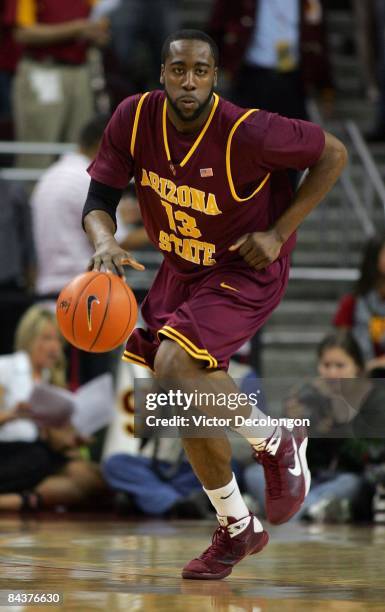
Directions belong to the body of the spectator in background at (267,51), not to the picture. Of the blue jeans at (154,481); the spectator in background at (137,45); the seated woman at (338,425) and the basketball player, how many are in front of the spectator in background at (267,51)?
3

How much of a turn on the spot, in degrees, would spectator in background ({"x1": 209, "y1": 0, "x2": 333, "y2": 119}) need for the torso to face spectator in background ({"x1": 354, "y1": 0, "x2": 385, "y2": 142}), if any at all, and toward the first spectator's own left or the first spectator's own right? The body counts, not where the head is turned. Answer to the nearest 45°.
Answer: approximately 135° to the first spectator's own left

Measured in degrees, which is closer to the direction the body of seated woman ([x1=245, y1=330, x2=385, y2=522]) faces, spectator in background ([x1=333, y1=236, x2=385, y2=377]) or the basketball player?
the basketball player

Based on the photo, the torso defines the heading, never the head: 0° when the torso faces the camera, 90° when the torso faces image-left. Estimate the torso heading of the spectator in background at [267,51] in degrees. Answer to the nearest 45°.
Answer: approximately 0°

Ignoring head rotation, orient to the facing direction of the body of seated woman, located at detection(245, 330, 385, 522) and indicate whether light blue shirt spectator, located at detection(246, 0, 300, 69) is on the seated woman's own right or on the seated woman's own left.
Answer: on the seated woman's own right

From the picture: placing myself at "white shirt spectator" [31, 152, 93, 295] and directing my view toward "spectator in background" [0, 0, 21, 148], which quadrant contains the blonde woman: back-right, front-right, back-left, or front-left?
back-left

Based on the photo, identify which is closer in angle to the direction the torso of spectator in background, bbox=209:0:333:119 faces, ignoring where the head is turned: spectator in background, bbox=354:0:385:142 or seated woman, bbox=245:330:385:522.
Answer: the seated woman

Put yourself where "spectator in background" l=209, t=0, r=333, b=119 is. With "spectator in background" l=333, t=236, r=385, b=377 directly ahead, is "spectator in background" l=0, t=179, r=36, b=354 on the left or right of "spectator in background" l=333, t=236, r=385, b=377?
right

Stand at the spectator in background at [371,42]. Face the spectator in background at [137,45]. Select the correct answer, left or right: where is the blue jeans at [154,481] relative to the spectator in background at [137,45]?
left

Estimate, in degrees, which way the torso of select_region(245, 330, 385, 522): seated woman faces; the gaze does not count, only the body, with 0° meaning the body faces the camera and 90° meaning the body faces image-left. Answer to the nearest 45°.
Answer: approximately 45°

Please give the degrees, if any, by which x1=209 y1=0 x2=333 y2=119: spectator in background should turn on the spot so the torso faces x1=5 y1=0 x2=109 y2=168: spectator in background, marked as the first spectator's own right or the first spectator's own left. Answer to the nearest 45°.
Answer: approximately 90° to the first spectator's own right
